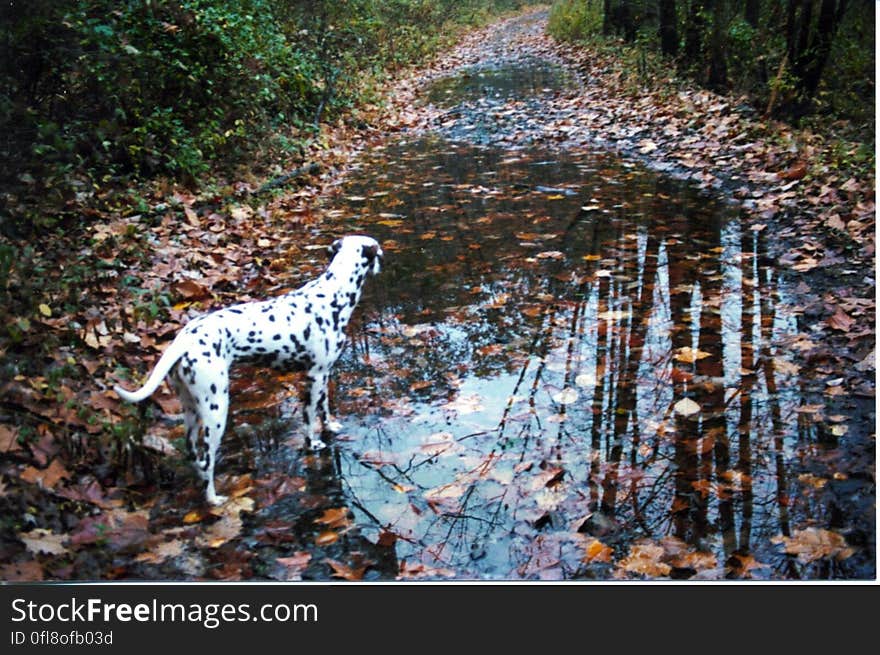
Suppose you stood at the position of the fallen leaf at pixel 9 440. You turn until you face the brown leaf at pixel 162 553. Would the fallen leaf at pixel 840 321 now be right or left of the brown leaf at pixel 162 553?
left

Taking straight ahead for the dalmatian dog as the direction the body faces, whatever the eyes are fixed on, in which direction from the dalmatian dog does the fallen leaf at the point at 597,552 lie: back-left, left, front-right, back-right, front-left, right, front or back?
right

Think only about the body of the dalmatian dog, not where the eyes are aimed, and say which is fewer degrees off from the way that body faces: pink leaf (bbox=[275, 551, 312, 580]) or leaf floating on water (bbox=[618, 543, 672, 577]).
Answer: the leaf floating on water

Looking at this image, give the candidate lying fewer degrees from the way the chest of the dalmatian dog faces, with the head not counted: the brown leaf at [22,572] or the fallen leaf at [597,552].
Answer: the fallen leaf

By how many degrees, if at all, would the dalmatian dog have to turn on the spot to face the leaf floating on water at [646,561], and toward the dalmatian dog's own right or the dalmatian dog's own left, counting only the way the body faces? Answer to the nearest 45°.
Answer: approximately 90° to the dalmatian dog's own right

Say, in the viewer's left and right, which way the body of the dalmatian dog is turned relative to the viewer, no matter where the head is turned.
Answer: facing away from the viewer and to the right of the viewer

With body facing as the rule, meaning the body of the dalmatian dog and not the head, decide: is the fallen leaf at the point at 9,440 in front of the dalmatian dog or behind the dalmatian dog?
behind

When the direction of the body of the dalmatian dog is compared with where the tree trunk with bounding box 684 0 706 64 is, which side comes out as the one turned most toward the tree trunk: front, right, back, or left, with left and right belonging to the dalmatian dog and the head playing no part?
front

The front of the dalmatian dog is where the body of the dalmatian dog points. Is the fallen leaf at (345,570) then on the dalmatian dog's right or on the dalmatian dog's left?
on the dalmatian dog's right

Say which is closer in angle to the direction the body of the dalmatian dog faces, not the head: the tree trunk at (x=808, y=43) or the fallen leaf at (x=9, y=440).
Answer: the tree trunk

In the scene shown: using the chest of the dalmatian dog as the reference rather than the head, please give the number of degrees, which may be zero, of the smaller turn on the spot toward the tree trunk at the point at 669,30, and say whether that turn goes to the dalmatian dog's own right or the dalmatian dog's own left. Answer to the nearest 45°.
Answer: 0° — it already faces it
